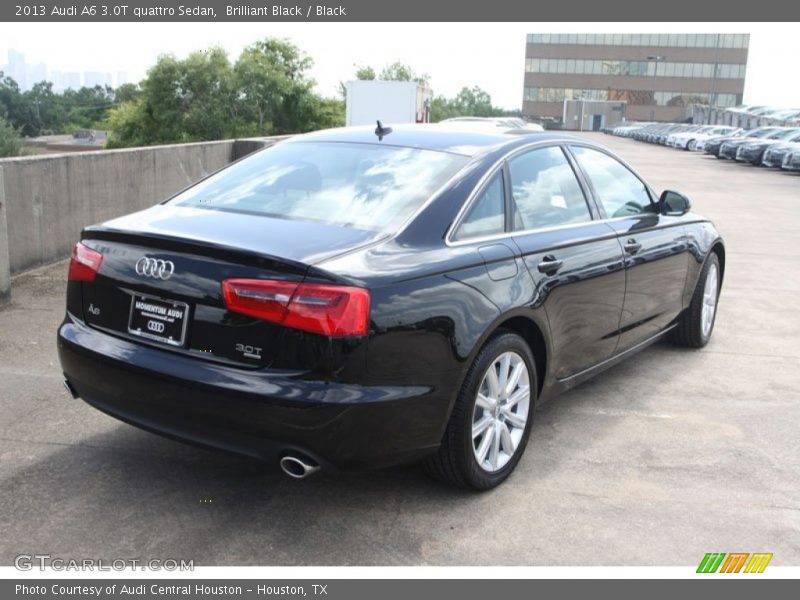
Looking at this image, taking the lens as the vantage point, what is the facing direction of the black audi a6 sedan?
facing away from the viewer and to the right of the viewer

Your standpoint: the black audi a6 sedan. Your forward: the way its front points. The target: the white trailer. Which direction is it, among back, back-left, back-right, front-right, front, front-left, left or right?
front-left

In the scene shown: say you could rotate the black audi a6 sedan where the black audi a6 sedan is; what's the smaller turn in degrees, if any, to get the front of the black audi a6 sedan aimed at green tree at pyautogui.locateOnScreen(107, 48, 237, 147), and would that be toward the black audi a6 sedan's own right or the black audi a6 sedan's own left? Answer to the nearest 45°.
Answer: approximately 45° to the black audi a6 sedan's own left

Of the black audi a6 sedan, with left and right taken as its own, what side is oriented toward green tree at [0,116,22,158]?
left

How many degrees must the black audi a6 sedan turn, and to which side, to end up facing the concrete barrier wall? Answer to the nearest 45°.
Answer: approximately 90° to its left

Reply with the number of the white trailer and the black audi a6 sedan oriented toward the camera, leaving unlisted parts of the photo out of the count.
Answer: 0
